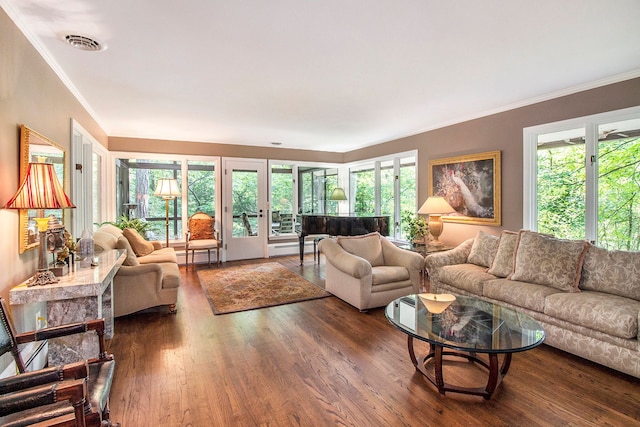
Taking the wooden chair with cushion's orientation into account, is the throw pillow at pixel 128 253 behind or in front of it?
in front

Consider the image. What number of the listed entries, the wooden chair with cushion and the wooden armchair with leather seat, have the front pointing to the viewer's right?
1

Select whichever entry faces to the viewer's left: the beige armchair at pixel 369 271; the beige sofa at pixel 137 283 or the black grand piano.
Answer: the black grand piano

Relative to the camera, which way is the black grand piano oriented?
to the viewer's left

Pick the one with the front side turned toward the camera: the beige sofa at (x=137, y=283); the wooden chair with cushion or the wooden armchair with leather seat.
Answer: the wooden chair with cushion

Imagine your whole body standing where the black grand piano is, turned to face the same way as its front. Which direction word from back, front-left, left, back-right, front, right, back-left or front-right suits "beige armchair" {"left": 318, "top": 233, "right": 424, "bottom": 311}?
left

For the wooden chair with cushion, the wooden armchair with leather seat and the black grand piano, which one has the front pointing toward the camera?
the wooden chair with cushion

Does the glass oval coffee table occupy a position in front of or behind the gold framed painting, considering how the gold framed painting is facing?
in front

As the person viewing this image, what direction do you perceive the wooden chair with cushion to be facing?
facing the viewer

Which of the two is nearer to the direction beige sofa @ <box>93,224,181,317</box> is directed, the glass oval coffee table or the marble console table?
the glass oval coffee table

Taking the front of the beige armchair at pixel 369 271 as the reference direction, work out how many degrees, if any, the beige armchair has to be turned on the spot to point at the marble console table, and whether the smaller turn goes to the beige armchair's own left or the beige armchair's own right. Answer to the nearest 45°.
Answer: approximately 90° to the beige armchair's own right

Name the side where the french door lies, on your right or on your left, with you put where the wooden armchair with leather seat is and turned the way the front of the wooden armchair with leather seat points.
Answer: on your left

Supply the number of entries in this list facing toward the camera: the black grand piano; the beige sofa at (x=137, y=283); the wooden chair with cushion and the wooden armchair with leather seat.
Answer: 1

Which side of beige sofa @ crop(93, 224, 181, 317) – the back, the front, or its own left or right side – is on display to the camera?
right

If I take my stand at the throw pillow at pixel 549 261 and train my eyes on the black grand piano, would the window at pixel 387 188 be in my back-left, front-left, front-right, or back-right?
front-right

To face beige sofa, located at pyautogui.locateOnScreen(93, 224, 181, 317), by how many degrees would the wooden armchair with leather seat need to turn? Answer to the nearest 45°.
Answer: approximately 90° to its left

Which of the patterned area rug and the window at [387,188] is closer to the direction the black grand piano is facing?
the patterned area rug
